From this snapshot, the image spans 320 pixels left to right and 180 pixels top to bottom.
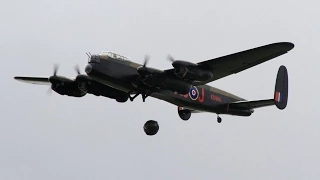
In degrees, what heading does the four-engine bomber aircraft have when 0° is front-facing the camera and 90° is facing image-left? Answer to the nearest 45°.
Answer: approximately 45°
